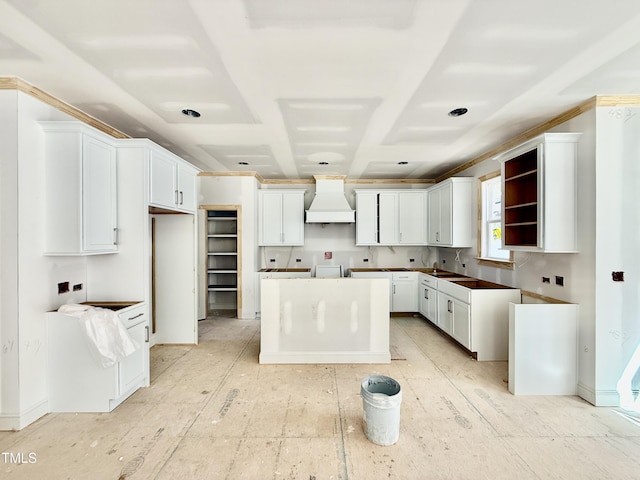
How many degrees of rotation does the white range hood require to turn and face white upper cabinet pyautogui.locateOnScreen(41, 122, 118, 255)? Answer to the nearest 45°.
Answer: approximately 45° to its right

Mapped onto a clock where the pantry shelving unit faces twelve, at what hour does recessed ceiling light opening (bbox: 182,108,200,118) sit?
The recessed ceiling light opening is roughly at 12 o'clock from the pantry shelving unit.

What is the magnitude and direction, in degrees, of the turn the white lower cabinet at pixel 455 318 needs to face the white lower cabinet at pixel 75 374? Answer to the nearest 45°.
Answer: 0° — it already faces it

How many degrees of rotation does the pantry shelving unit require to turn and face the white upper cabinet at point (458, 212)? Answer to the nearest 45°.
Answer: approximately 45° to its left

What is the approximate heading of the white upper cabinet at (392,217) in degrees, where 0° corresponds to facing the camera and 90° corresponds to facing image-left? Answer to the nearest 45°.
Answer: approximately 0°

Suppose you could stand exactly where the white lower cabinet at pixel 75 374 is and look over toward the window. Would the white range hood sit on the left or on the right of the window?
left

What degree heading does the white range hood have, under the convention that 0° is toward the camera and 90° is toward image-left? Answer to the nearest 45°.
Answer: approximately 0°

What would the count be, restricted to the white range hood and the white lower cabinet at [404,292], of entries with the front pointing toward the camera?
2

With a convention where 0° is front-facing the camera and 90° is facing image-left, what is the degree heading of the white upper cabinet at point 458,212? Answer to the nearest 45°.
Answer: approximately 45°

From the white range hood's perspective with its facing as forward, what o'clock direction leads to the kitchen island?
The kitchen island is roughly at 12 o'clock from the white range hood.
